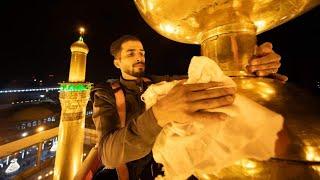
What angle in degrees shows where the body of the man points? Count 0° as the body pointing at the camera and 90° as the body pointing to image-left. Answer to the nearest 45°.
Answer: approximately 315°

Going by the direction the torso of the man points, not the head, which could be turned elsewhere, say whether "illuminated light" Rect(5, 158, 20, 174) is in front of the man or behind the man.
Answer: behind
